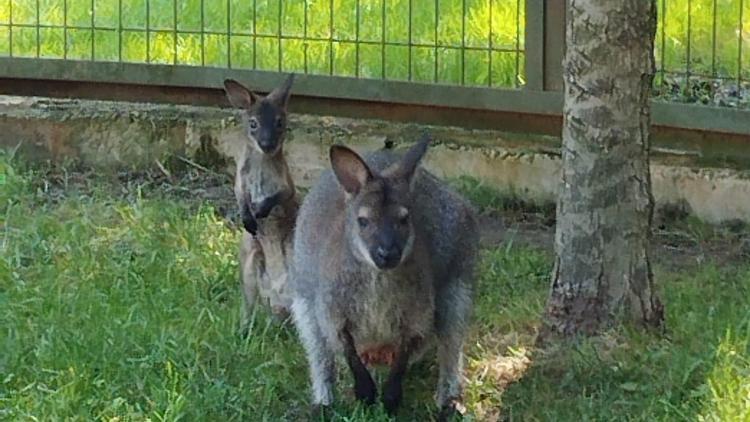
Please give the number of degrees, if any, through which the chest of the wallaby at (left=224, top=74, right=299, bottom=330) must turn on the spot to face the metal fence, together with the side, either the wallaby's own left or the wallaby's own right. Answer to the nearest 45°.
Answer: approximately 180°

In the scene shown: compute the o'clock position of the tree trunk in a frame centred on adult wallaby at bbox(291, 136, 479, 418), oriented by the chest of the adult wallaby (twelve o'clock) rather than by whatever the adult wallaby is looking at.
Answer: The tree trunk is roughly at 8 o'clock from the adult wallaby.

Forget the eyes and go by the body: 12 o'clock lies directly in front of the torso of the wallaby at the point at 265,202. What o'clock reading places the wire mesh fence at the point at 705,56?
The wire mesh fence is roughly at 8 o'clock from the wallaby.

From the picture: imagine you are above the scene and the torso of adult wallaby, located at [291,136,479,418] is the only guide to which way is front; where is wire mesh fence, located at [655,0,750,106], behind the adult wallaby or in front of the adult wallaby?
behind

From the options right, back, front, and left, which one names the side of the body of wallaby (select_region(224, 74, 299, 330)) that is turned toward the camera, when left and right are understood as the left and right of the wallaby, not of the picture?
front

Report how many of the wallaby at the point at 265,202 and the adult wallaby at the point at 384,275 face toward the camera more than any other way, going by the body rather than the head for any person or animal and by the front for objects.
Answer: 2

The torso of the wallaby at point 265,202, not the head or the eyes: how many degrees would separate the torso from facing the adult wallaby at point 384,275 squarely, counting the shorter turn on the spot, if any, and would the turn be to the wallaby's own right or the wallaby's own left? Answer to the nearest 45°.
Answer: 0° — it already faces it

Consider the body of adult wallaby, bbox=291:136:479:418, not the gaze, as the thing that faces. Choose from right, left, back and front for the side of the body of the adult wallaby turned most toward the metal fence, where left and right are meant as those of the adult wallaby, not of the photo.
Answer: back

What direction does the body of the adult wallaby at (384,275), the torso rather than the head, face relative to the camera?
toward the camera

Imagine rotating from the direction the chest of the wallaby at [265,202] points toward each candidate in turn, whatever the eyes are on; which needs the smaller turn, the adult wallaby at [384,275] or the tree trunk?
the adult wallaby
